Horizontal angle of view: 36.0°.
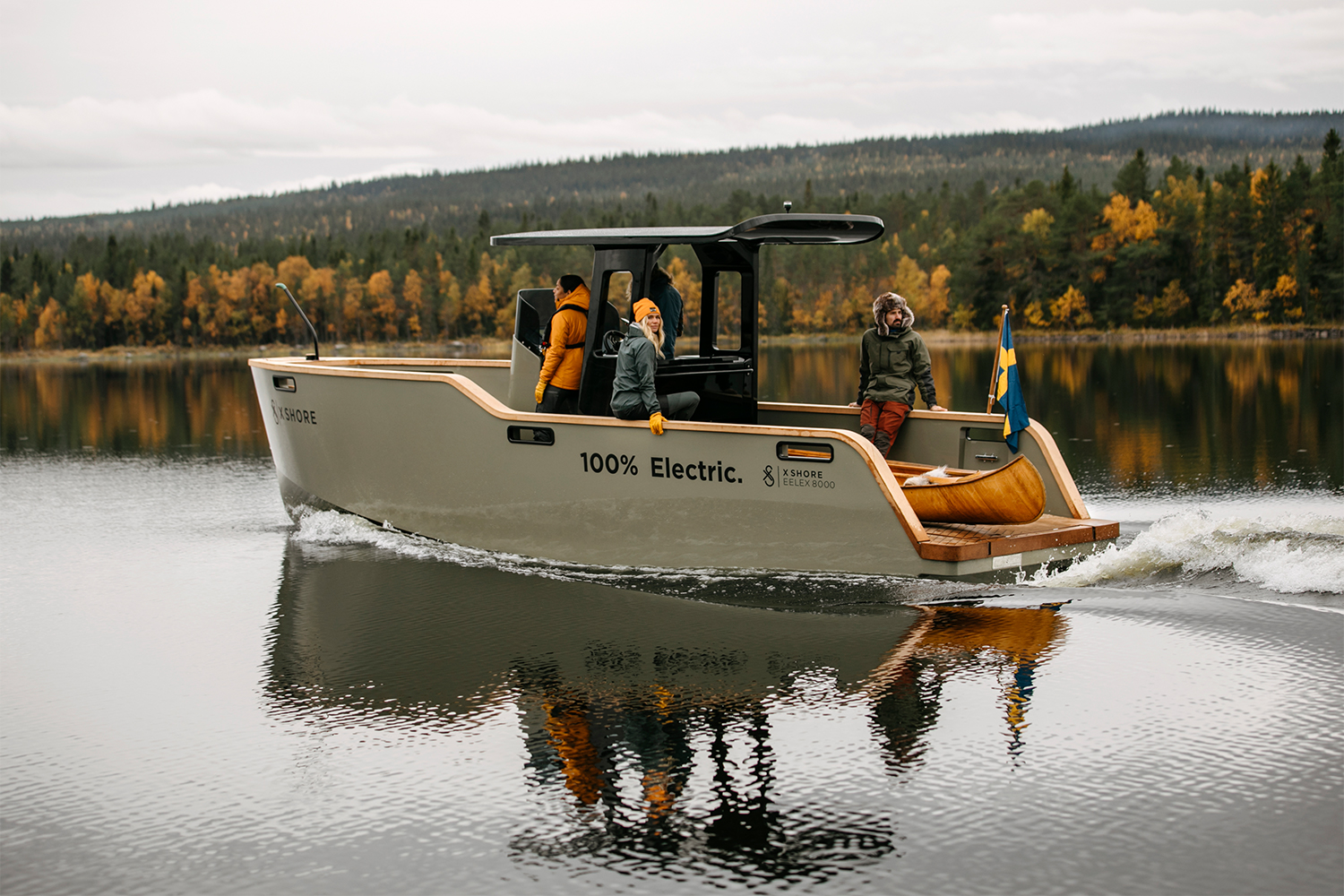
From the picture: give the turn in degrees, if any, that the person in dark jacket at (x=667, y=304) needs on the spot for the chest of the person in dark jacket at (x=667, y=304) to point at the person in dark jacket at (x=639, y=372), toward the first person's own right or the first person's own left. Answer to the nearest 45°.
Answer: approximately 90° to the first person's own left

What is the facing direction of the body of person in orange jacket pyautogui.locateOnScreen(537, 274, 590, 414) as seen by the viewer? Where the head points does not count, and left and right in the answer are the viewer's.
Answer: facing away from the viewer and to the left of the viewer

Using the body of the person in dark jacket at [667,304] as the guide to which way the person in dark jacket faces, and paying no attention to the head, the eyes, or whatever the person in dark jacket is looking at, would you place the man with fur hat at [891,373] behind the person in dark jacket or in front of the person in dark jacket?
behind

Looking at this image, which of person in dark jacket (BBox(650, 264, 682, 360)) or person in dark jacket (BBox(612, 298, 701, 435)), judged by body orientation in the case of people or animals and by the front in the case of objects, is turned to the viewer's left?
person in dark jacket (BBox(650, 264, 682, 360))

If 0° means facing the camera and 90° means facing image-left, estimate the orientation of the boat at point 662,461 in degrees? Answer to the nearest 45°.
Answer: approximately 135°

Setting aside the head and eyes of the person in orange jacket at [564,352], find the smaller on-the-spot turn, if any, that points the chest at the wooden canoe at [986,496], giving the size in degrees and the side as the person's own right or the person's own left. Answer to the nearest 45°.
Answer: approximately 180°

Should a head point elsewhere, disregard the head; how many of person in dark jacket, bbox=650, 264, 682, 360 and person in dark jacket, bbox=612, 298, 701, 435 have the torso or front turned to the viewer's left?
1

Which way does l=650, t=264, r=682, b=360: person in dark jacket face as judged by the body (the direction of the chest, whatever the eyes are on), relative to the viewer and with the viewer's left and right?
facing to the left of the viewer

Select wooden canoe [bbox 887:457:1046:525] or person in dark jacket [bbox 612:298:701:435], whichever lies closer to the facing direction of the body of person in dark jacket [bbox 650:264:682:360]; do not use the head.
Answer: the person in dark jacket
